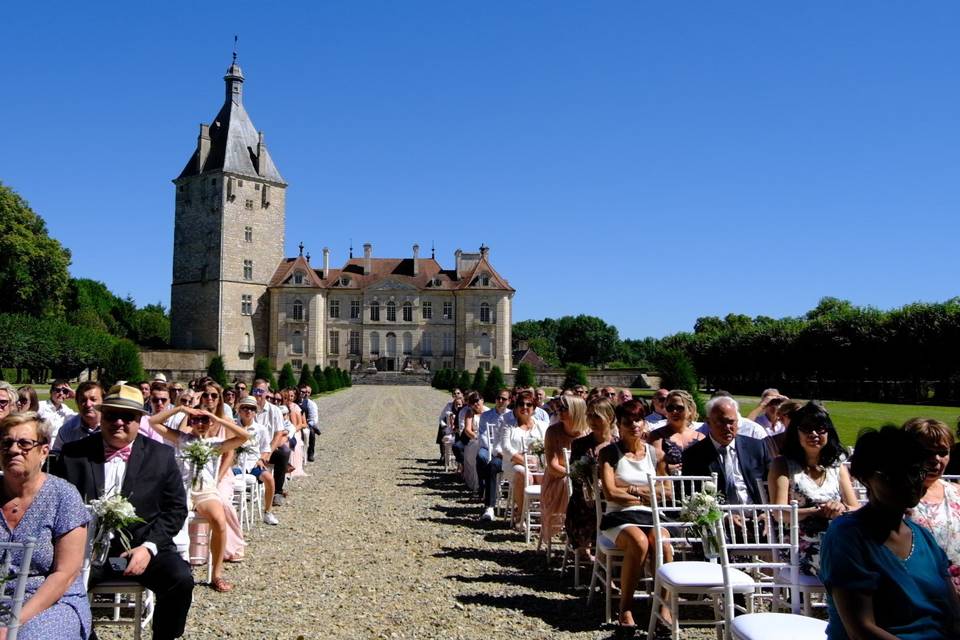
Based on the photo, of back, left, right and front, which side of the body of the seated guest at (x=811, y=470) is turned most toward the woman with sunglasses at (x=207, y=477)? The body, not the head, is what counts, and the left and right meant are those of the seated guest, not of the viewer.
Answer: right

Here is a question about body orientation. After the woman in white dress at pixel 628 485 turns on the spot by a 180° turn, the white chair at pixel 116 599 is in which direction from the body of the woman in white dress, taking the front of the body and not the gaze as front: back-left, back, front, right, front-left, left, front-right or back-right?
back-left

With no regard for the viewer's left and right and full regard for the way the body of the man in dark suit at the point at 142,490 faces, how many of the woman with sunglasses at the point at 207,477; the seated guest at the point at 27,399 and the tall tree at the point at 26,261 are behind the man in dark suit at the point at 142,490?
3

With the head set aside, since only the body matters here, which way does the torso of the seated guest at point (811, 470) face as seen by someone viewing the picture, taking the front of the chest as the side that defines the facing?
toward the camera

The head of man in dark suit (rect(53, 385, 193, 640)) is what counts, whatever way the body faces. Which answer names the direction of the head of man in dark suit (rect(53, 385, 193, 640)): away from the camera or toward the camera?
toward the camera

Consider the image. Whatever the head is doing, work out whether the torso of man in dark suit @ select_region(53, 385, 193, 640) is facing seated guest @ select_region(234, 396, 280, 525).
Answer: no

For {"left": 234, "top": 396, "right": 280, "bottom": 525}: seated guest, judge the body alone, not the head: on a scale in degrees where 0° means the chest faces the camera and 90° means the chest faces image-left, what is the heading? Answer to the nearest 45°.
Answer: approximately 315°

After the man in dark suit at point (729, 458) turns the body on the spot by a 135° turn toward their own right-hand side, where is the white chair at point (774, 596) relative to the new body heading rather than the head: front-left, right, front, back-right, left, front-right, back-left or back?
back-left

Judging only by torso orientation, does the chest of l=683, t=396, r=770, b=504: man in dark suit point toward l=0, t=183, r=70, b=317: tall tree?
no

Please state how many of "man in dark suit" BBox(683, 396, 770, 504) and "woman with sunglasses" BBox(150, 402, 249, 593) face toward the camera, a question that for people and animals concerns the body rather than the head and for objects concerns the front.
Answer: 2

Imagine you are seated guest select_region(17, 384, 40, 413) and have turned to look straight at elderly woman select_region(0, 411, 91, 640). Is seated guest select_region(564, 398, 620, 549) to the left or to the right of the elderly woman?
left

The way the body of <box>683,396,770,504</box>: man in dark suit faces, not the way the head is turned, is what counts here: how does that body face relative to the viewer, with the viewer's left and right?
facing the viewer

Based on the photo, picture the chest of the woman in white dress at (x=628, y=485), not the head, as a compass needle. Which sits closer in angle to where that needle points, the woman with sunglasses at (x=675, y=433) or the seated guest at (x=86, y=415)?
the seated guest

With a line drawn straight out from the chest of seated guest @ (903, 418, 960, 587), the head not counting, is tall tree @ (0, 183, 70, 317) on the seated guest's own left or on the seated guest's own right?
on the seated guest's own right

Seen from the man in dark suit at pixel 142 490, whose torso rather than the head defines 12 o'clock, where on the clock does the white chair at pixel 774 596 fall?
The white chair is roughly at 10 o'clock from the man in dark suit.

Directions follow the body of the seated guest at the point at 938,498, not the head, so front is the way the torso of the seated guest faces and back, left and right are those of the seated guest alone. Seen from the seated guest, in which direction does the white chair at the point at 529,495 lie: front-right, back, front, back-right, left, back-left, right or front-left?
right

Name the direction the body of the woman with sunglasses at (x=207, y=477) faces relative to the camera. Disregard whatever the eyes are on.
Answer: toward the camera
